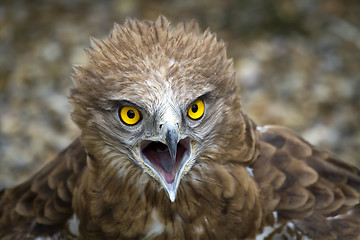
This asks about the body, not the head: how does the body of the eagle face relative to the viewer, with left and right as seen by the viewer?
facing the viewer
